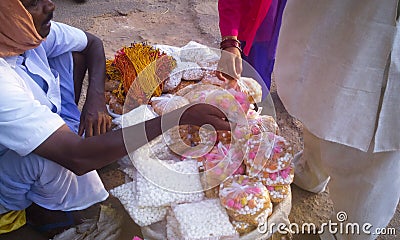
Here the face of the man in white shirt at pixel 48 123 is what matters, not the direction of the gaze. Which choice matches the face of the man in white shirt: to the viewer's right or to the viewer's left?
to the viewer's right

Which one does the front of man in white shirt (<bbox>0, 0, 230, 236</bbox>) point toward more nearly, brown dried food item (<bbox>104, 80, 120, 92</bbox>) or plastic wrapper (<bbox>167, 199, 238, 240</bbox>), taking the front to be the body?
the plastic wrapper

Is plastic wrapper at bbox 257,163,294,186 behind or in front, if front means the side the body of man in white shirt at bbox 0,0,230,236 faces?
in front

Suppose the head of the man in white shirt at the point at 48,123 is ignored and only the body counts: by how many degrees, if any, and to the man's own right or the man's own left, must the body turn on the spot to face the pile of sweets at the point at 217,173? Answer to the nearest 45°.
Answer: approximately 45° to the man's own left

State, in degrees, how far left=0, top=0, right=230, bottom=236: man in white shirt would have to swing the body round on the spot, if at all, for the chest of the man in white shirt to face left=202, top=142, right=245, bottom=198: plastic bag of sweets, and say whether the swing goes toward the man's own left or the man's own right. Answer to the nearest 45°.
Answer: approximately 45° to the man's own left

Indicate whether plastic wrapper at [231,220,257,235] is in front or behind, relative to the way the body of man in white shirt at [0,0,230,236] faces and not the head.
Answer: in front

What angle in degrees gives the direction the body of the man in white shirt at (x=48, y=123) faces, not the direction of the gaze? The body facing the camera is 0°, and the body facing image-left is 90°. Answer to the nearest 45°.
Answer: approximately 315°

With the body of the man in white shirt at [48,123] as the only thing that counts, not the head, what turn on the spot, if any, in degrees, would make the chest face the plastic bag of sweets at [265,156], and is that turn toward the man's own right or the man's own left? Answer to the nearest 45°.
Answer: approximately 45° to the man's own left
